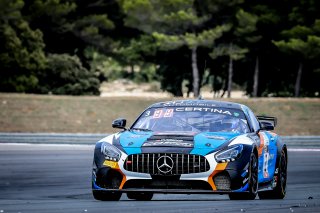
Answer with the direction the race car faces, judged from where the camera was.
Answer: facing the viewer

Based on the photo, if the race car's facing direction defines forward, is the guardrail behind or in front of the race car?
behind
